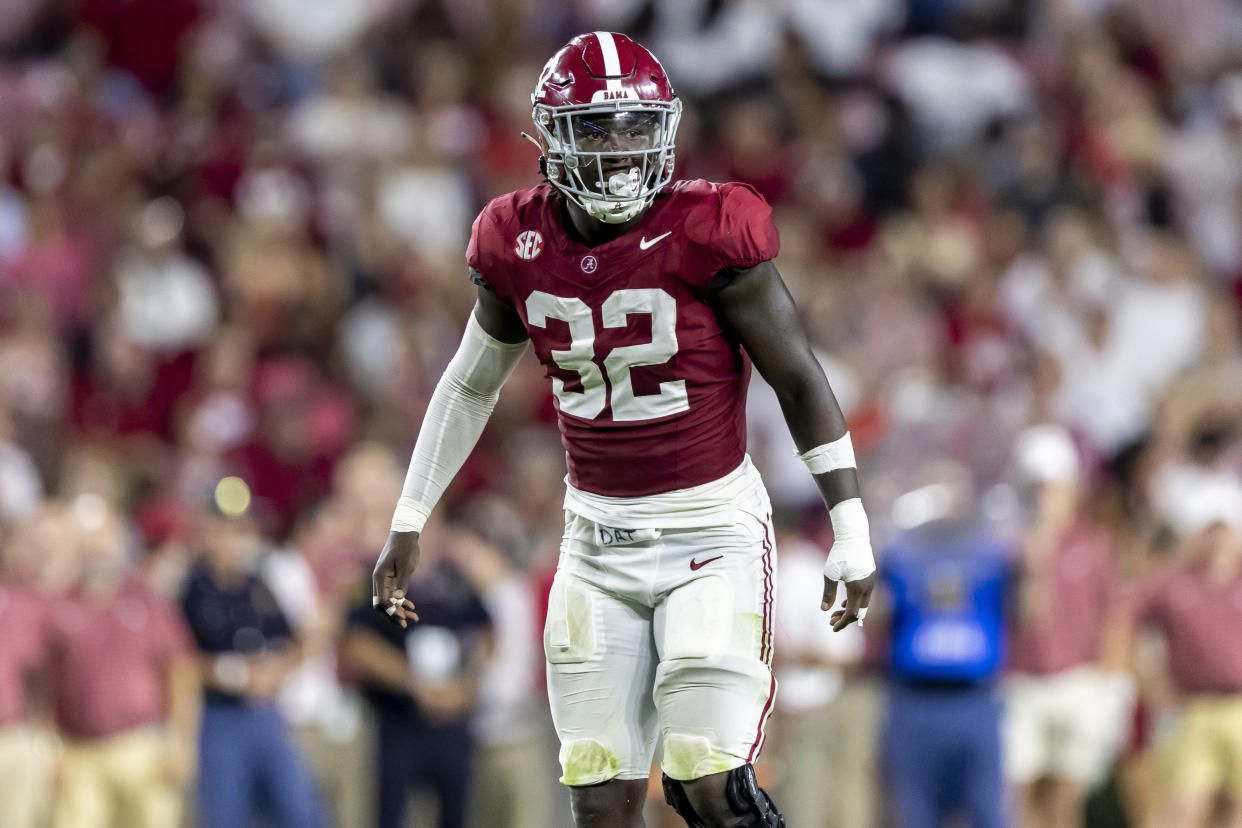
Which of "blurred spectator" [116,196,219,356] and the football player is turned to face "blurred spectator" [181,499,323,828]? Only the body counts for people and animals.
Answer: "blurred spectator" [116,196,219,356]

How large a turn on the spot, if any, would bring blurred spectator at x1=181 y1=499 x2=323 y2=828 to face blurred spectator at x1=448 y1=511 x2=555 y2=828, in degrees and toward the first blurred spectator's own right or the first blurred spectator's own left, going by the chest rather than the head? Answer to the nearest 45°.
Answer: approximately 90° to the first blurred spectator's own left

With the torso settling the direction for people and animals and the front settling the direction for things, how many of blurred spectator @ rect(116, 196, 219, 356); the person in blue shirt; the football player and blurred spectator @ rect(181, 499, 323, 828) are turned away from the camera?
1

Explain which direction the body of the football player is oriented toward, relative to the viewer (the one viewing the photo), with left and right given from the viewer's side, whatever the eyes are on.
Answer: facing the viewer

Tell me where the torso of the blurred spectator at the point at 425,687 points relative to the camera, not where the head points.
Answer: toward the camera

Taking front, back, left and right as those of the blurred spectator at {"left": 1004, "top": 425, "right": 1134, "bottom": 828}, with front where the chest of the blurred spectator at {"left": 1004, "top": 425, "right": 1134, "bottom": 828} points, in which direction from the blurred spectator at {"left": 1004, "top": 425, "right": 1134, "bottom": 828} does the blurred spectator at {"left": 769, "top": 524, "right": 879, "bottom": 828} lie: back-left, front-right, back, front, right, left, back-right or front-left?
front-right

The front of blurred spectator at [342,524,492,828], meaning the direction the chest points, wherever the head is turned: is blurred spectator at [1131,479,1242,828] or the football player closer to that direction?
the football player

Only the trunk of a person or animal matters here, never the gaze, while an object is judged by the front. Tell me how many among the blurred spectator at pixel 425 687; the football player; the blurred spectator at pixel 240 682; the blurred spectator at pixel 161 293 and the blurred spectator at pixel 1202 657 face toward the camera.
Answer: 5

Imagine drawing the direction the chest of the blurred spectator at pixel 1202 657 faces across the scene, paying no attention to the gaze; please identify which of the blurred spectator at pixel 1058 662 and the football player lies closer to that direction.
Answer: the football player

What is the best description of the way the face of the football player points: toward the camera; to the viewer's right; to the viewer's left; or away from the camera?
toward the camera

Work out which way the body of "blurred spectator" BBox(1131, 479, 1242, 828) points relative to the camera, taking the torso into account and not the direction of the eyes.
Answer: toward the camera

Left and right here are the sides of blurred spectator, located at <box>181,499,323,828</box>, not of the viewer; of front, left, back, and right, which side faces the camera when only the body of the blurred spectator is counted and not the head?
front

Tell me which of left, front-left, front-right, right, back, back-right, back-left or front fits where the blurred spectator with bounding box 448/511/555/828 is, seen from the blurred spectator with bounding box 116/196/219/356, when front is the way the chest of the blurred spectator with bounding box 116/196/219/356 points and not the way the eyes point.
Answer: front-left

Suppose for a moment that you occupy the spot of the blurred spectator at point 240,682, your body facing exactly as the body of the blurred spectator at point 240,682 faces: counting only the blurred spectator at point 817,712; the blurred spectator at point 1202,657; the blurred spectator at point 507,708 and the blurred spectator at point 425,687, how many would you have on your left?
4

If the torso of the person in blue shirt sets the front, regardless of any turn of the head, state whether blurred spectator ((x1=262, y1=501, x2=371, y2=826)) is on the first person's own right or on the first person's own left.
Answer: on the first person's own left
